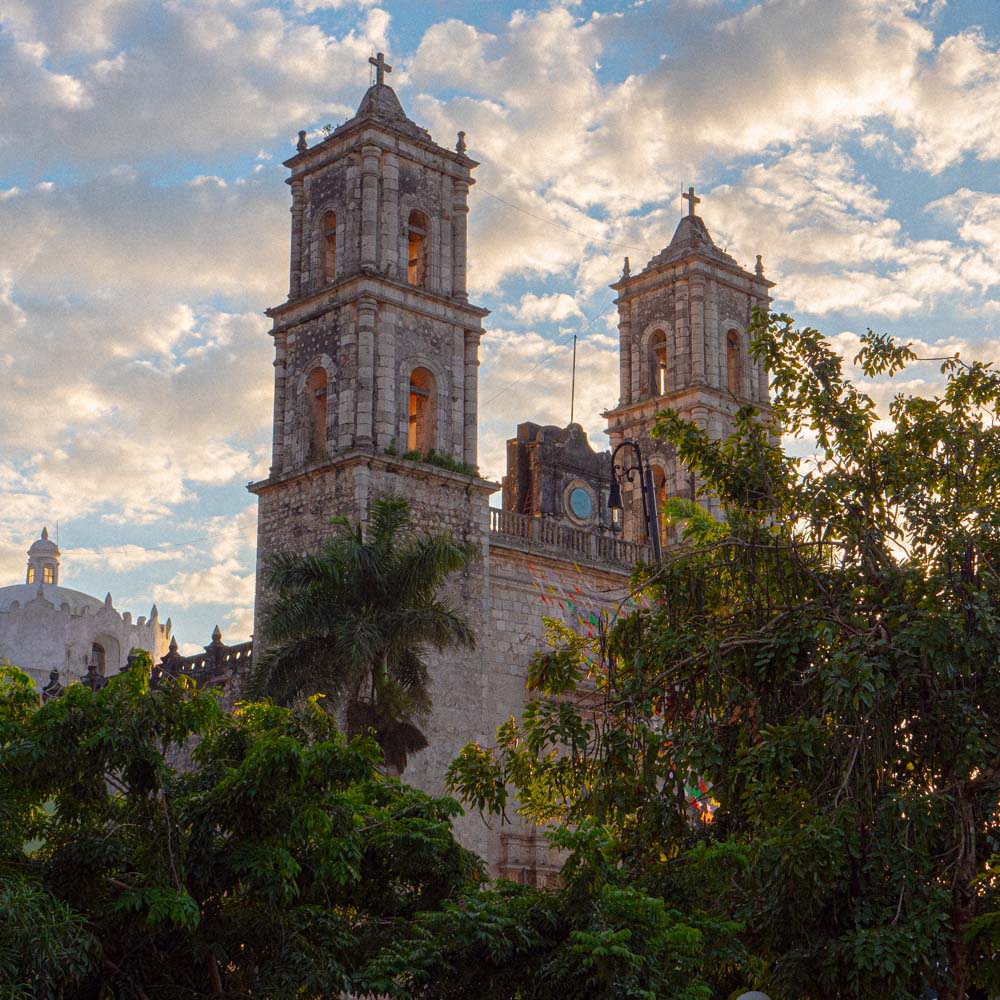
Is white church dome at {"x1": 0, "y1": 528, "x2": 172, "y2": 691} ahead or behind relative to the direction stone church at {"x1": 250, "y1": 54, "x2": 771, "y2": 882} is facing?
behind

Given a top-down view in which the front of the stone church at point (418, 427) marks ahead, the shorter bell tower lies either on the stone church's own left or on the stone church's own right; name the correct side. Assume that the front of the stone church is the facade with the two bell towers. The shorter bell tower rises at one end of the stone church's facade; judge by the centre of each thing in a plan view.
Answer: on the stone church's own left

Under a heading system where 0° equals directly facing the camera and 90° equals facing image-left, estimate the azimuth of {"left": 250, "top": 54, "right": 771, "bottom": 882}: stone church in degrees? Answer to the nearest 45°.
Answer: approximately 315°

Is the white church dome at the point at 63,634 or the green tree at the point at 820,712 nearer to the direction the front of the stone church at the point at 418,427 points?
the green tree

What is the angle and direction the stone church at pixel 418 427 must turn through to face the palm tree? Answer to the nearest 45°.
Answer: approximately 45° to its right
